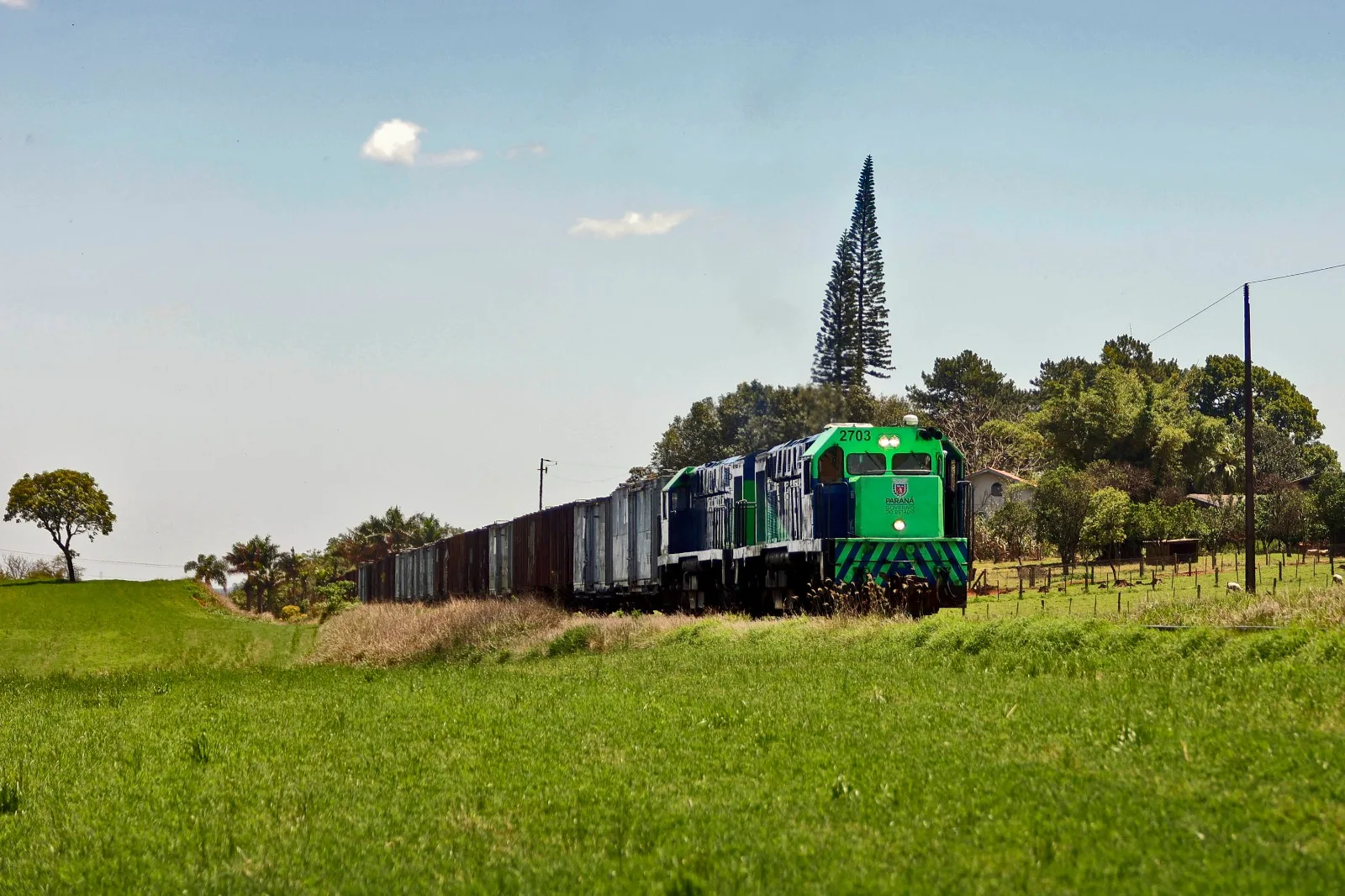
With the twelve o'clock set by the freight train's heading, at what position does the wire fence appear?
The wire fence is roughly at 9 o'clock from the freight train.

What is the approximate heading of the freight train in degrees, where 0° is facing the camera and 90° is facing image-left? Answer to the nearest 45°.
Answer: approximately 315°
